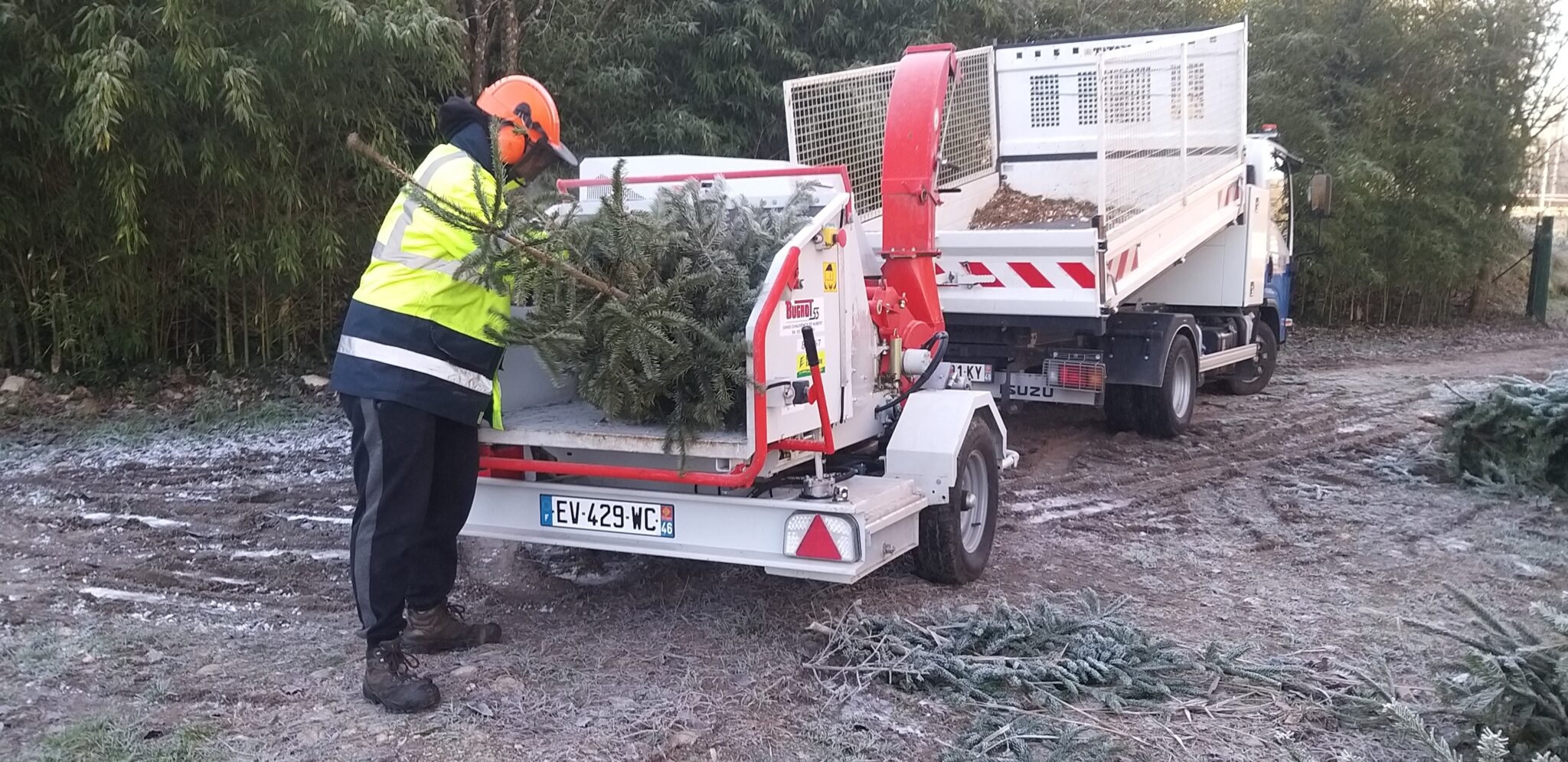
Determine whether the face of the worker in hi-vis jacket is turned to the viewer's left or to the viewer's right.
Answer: to the viewer's right

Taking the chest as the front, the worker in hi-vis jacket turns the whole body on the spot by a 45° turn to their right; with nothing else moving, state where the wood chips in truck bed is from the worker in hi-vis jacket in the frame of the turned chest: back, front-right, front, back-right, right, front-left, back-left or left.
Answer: left

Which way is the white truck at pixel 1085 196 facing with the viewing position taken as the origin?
facing away from the viewer and to the right of the viewer

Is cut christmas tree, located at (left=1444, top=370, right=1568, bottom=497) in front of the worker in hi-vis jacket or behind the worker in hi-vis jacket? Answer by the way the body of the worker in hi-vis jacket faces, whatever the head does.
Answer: in front

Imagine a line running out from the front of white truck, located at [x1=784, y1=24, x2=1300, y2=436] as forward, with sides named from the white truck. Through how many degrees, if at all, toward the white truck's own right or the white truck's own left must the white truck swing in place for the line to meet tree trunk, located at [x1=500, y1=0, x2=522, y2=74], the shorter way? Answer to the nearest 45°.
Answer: approximately 135° to the white truck's own left

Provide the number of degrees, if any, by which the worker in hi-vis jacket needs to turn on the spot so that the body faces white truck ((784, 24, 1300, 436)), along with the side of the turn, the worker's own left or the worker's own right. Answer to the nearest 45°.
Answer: approximately 45° to the worker's own left

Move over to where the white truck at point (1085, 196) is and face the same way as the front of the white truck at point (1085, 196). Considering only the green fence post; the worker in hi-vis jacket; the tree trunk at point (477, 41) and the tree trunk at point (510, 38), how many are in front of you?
1

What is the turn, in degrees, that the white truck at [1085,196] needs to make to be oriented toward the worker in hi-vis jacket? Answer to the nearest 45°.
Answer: approximately 180°

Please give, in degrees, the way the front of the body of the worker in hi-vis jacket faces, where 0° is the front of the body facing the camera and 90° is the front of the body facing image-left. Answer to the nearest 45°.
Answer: approximately 270°
